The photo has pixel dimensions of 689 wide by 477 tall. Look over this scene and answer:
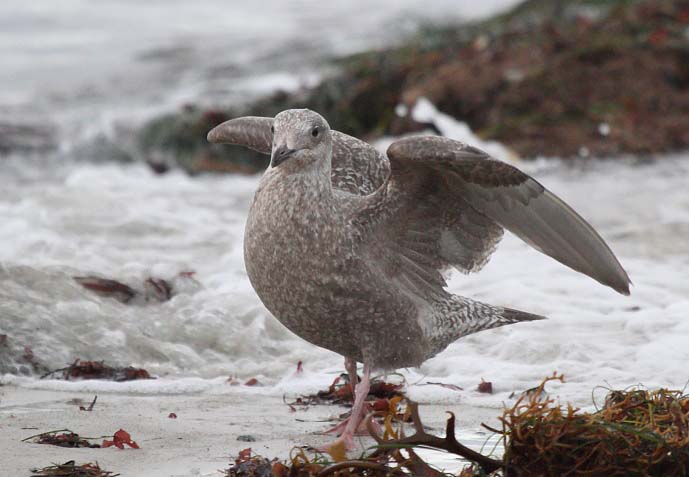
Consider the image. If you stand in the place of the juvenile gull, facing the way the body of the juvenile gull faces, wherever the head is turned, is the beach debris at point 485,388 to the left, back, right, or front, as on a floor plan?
back

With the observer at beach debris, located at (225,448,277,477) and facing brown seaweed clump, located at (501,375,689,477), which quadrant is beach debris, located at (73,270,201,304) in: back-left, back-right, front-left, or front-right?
back-left

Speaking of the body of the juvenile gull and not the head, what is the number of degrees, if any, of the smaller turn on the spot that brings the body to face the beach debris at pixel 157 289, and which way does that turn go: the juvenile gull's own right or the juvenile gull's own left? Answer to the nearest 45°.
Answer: approximately 90° to the juvenile gull's own right

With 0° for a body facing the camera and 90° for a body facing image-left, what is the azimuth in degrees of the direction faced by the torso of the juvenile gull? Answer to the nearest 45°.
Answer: approximately 45°

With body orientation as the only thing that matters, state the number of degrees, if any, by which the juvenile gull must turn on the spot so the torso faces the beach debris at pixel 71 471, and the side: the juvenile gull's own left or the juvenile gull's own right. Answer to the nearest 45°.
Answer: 0° — it already faces it

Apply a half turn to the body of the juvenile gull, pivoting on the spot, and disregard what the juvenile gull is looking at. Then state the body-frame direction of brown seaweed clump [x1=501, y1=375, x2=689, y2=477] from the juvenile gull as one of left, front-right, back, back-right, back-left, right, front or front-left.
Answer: right

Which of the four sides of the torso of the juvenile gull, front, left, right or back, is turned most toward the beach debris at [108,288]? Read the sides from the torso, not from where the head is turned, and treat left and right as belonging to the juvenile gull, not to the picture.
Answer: right

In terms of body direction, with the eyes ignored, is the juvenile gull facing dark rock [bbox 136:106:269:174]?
no
